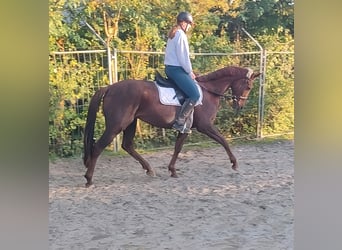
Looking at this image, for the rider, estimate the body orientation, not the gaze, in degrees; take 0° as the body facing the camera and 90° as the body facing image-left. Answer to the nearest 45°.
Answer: approximately 270°

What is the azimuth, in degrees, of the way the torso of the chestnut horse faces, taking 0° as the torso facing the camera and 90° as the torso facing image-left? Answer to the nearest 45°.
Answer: approximately 270°
